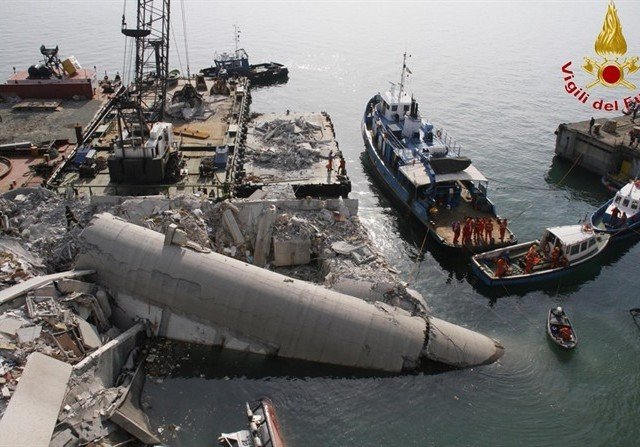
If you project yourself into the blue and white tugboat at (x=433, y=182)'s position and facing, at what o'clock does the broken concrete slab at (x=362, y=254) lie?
The broken concrete slab is roughly at 8 o'clock from the blue and white tugboat.

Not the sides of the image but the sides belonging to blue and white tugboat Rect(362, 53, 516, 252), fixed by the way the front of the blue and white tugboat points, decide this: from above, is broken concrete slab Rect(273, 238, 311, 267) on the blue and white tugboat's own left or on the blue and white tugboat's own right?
on the blue and white tugboat's own left

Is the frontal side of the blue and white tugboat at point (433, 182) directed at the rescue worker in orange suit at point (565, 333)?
no

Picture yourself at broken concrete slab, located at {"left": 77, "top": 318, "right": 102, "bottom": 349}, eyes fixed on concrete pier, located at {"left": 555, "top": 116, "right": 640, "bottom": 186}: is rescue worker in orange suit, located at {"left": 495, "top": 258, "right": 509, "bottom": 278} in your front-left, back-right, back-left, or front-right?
front-right

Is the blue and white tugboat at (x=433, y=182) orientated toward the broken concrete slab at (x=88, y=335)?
no

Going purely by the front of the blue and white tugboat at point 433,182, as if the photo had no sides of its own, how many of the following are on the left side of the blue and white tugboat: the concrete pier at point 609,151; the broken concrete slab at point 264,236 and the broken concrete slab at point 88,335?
2

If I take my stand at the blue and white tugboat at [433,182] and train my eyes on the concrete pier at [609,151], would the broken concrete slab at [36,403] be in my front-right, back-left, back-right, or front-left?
back-right

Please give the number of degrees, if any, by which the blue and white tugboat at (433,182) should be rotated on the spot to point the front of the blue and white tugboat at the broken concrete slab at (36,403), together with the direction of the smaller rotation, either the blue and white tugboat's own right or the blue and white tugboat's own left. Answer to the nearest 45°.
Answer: approximately 90° to the blue and white tugboat's own left

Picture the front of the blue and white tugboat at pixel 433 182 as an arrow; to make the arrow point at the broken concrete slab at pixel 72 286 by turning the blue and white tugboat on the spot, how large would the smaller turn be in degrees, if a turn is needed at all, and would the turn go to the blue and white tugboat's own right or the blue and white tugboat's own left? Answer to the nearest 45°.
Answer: approximately 90° to the blue and white tugboat's own left

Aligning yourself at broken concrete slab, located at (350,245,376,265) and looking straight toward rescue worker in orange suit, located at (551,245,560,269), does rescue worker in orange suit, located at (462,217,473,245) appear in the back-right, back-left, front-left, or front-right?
front-left

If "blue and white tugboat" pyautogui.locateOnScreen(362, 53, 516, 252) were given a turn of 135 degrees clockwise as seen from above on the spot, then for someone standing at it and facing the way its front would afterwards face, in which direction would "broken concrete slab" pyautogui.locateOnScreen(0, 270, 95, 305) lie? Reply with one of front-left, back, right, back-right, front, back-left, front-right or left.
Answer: back-right

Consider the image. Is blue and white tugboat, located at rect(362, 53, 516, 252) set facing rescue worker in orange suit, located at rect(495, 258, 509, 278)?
no

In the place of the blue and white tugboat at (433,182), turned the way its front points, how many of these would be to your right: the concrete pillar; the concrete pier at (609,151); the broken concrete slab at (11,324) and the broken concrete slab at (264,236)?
1

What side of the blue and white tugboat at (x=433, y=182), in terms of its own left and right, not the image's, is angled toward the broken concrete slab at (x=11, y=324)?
left

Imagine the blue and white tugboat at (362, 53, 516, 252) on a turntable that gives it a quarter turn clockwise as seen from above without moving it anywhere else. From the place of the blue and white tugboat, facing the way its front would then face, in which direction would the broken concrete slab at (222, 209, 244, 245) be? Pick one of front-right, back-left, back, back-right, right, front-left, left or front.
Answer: back

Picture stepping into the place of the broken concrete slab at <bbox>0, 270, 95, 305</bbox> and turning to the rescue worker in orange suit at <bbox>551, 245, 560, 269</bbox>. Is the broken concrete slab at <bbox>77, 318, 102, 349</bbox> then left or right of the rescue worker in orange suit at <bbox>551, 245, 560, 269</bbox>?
right

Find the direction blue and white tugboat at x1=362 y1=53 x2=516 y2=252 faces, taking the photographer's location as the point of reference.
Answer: facing away from the viewer and to the left of the viewer
